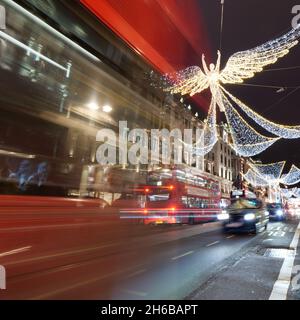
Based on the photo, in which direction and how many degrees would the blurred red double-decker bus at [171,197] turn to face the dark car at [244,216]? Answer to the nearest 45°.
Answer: approximately 90° to its right

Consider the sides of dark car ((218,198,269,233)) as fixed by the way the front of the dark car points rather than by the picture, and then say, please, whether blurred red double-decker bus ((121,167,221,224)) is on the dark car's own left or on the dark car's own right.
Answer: on the dark car's own right

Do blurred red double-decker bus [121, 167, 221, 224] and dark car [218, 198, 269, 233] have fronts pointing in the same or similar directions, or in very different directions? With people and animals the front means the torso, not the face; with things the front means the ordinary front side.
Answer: very different directions

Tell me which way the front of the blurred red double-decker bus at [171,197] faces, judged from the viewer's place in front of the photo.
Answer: facing away from the viewer and to the right of the viewer
